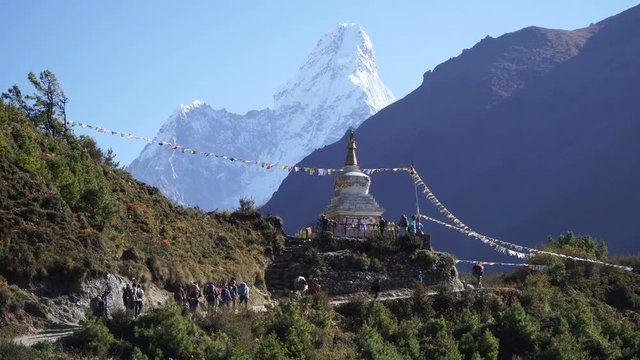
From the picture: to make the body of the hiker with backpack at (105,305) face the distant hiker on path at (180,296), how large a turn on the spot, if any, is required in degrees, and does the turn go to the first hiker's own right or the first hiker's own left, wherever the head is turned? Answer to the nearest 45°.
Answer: approximately 45° to the first hiker's own left

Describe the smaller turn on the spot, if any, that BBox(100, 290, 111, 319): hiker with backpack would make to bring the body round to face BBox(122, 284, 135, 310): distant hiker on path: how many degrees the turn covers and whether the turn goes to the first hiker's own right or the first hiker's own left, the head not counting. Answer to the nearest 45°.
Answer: approximately 45° to the first hiker's own left

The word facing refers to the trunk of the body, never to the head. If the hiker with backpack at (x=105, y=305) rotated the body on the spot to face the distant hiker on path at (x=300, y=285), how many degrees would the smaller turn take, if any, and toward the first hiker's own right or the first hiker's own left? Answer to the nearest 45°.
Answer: approximately 45° to the first hiker's own left

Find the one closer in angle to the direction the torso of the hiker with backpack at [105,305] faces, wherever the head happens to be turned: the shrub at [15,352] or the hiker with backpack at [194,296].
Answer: the hiker with backpack

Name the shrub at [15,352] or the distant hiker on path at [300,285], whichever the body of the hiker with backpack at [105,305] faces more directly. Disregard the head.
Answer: the distant hiker on path

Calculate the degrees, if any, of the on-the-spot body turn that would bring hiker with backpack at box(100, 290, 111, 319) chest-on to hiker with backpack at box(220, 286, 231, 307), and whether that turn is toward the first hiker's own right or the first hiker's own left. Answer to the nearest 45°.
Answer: approximately 45° to the first hiker's own left

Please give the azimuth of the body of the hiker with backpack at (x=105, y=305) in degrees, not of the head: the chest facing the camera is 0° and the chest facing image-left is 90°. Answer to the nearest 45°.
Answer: approximately 270°

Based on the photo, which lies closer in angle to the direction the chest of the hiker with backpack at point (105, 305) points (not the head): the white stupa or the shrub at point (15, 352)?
the white stupa

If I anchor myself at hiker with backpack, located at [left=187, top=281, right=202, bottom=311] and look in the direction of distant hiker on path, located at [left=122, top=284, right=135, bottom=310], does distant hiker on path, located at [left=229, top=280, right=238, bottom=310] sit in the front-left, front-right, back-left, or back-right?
back-right

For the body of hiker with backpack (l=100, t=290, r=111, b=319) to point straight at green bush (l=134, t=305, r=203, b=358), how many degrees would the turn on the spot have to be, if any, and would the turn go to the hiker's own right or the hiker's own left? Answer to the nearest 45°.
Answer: approximately 45° to the hiker's own right

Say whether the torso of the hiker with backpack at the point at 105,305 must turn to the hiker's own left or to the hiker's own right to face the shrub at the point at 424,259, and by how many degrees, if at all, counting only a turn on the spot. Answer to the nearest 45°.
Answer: approximately 45° to the hiker's own left
